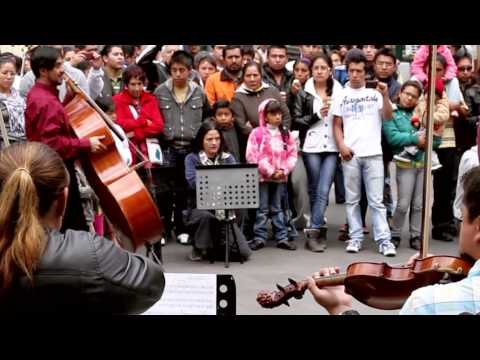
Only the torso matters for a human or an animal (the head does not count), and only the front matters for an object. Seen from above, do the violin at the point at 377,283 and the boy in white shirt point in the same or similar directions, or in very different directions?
very different directions

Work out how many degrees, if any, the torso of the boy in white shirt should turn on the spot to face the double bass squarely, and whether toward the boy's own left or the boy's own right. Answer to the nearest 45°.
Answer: approximately 45° to the boy's own right

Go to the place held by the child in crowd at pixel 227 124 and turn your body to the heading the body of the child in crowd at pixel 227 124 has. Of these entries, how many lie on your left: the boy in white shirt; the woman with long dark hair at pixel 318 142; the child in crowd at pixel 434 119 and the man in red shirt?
3

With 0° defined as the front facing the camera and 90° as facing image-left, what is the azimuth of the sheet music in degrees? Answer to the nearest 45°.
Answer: approximately 0°

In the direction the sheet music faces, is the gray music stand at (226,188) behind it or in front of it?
behind

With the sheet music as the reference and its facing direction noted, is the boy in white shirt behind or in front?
behind
